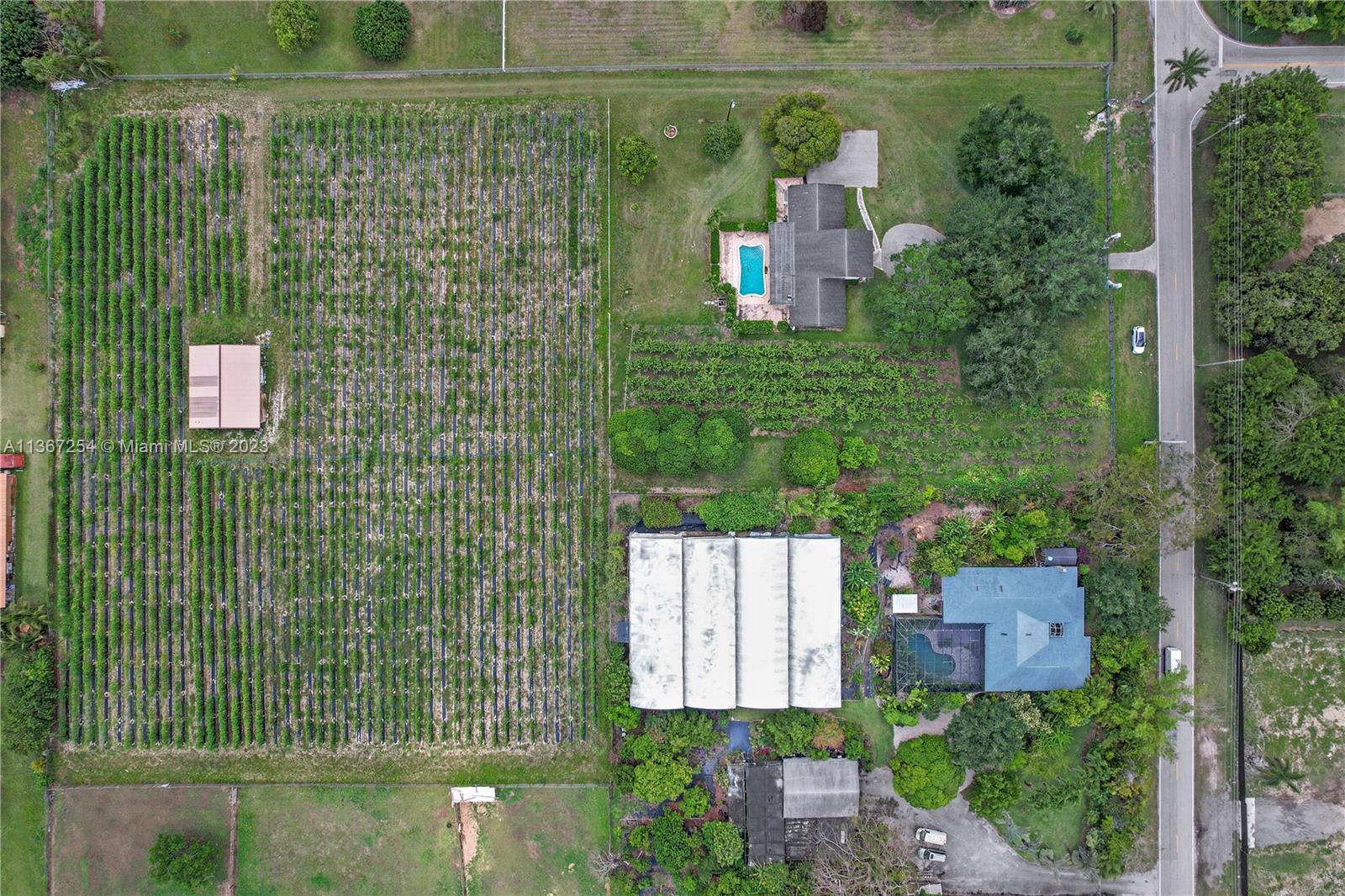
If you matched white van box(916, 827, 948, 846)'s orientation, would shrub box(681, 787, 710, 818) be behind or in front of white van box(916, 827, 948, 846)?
in front

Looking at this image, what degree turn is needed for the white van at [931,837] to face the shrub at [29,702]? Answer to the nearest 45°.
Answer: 0° — it already faces it

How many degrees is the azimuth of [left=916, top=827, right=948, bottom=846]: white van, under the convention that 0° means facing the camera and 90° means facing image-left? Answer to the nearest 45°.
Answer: approximately 90°

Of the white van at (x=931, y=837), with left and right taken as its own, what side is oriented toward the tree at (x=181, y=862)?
front
